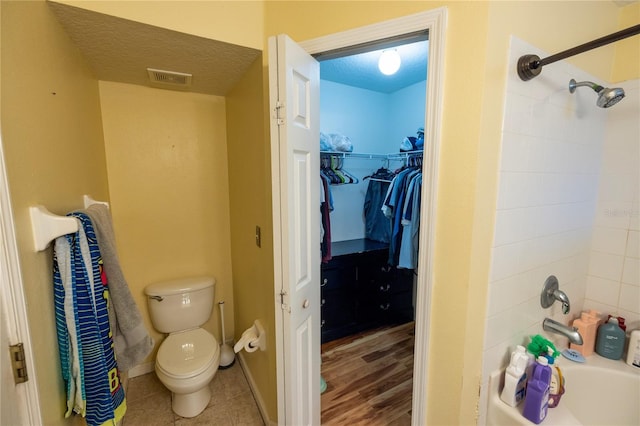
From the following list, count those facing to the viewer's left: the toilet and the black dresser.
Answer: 0

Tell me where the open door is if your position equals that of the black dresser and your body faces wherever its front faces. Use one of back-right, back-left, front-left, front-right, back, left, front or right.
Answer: front-right

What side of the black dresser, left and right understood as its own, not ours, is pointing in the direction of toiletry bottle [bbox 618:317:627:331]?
front

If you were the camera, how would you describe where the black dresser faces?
facing the viewer and to the right of the viewer

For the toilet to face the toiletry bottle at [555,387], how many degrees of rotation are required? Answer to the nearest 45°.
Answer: approximately 45° to its left

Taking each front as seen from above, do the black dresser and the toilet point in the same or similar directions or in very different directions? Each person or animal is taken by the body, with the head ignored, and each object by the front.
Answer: same or similar directions

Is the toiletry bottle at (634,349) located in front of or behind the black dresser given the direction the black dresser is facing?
in front

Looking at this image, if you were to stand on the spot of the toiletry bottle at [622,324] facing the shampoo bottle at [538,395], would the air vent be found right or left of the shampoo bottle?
right

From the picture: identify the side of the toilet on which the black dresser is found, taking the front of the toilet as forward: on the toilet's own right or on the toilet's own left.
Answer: on the toilet's own left

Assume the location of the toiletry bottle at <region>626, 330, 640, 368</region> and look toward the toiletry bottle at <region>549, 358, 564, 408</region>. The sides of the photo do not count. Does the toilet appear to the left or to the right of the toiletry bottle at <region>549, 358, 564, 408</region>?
right

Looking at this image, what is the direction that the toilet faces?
toward the camera

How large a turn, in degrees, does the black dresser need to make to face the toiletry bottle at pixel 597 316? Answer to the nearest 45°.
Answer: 0° — it already faces it

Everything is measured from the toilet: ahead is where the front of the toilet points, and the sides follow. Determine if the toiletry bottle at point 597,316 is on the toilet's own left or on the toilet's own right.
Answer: on the toilet's own left

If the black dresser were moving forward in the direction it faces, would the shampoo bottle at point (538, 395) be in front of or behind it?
in front

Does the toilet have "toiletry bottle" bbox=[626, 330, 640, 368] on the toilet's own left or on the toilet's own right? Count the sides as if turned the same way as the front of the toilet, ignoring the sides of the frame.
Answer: on the toilet's own left
